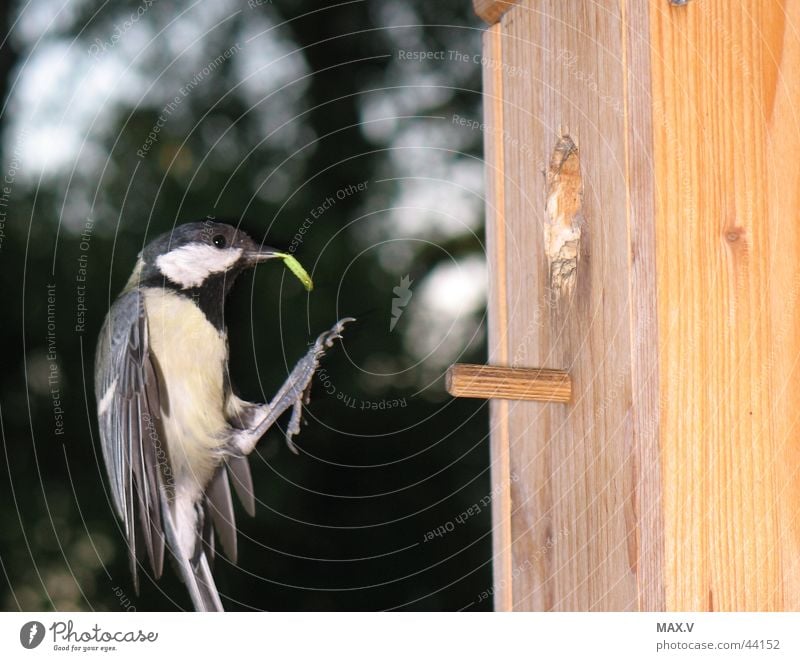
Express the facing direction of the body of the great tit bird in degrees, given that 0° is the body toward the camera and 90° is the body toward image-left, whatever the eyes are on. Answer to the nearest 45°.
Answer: approximately 270°
